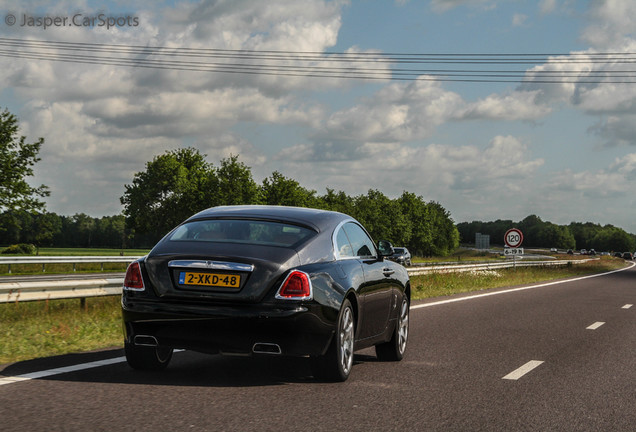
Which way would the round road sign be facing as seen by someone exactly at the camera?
facing the viewer

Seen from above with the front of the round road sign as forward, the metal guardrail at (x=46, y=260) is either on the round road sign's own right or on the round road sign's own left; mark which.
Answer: on the round road sign's own right

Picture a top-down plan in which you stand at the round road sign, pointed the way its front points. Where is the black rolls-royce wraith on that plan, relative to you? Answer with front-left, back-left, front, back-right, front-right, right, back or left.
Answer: front

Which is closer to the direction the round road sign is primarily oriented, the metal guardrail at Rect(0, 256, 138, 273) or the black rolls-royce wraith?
the black rolls-royce wraith

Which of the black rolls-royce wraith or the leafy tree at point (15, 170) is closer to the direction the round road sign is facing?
the black rolls-royce wraith

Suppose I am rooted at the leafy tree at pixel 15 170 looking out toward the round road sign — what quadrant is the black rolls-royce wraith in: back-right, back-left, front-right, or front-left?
front-right

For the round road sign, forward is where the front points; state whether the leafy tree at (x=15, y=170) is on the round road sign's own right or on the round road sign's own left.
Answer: on the round road sign's own right
